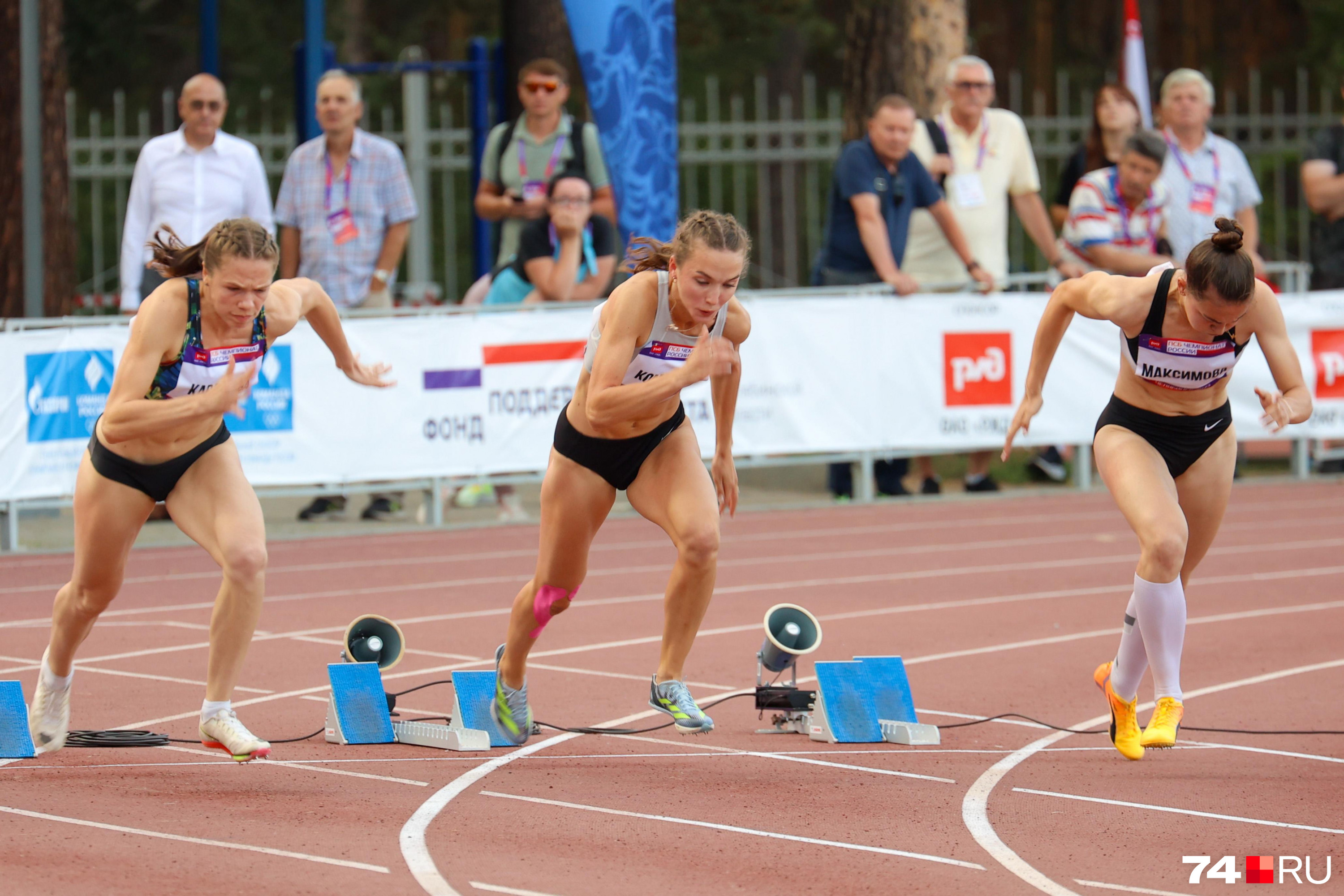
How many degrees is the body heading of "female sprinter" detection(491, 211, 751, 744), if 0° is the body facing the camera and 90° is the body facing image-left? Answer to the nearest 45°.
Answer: approximately 315°

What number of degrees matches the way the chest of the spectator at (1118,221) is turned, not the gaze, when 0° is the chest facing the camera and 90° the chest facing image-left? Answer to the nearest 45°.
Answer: approximately 315°

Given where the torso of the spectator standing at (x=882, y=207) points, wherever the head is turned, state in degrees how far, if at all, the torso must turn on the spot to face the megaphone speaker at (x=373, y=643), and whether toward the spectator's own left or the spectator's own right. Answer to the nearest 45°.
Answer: approximately 45° to the spectator's own right

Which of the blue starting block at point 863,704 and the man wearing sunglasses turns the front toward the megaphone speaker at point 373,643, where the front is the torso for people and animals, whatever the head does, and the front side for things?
the man wearing sunglasses

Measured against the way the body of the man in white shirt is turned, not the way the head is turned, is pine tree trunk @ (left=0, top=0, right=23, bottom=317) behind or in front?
behind

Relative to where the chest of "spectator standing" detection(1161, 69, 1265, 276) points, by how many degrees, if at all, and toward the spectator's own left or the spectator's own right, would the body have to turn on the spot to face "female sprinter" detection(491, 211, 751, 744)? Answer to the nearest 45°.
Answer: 0° — they already face them

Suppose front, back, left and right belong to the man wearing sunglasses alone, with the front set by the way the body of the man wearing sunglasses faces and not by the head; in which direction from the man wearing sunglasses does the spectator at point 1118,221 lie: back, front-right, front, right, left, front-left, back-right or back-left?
left

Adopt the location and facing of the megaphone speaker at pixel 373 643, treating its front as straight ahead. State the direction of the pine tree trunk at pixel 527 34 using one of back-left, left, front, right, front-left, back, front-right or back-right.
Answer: back

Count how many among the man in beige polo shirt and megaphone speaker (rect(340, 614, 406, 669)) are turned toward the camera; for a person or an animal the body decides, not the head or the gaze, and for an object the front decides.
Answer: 2

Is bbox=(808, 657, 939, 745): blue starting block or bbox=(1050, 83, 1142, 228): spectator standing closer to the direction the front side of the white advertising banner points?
the blue starting block
